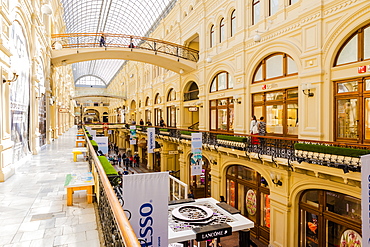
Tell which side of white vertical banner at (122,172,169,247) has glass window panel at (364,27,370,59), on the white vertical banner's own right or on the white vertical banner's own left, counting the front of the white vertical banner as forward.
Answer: on the white vertical banner's own left

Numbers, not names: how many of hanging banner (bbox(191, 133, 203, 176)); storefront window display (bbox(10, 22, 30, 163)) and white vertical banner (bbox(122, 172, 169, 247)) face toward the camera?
2

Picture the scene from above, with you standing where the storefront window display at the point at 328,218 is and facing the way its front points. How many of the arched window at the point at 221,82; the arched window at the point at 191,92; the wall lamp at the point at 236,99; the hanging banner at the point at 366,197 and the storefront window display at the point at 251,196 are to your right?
4

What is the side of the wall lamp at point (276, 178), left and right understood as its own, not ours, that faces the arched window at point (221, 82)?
right

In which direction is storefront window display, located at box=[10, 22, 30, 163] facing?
to the viewer's right

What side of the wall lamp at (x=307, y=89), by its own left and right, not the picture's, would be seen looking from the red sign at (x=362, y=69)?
left

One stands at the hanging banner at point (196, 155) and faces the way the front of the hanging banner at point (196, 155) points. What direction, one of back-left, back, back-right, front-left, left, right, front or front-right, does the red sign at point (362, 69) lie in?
front-left

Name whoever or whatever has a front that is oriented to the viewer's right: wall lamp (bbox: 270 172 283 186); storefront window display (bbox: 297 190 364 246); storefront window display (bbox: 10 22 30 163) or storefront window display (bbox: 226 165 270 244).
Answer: storefront window display (bbox: 10 22 30 163)

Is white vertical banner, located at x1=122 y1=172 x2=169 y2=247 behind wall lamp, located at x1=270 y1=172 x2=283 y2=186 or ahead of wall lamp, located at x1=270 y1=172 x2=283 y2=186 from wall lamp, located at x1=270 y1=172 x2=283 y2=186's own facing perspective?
ahead
